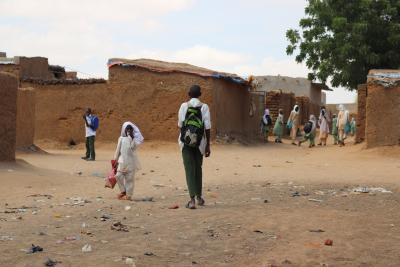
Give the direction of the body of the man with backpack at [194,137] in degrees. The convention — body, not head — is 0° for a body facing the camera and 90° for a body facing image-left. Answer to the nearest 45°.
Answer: approximately 180°

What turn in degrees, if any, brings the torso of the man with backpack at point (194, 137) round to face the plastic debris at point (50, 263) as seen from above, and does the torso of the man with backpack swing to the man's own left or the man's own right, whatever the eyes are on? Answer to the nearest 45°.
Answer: approximately 180°

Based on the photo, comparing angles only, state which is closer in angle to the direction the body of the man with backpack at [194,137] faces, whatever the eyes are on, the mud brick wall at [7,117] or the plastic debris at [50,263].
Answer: the mud brick wall

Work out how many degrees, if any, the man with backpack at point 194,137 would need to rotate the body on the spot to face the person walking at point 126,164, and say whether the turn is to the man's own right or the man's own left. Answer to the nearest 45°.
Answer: approximately 45° to the man's own left

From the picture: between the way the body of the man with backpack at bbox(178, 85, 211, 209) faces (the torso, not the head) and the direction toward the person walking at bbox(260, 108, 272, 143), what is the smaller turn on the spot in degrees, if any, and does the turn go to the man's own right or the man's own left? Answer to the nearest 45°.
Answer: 0° — they already face them

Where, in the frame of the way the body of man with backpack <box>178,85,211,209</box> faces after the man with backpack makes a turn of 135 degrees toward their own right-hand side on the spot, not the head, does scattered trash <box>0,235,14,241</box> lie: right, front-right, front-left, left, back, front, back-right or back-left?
right

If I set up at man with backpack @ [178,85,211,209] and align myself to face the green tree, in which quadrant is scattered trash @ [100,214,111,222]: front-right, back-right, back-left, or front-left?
back-left

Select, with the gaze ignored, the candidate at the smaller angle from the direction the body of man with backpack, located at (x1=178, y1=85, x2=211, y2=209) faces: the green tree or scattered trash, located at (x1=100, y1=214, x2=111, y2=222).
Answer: the green tree

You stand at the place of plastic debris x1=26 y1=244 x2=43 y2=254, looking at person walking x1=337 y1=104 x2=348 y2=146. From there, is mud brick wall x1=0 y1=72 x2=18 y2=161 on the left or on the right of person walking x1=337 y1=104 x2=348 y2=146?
left

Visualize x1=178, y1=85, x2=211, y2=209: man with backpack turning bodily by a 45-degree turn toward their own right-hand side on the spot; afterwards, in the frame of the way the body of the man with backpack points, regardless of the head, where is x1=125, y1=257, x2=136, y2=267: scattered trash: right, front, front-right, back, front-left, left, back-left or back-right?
back-right

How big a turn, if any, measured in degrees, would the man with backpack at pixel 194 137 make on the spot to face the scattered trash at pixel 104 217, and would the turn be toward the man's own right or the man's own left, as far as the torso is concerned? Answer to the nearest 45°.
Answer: approximately 135° to the man's own left

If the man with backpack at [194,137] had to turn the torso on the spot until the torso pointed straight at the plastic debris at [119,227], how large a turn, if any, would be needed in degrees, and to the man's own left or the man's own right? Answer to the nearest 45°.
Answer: approximately 135° to the man's own left

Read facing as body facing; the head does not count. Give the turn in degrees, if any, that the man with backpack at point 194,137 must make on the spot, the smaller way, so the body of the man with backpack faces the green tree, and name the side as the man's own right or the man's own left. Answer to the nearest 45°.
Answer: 0° — they already face it
